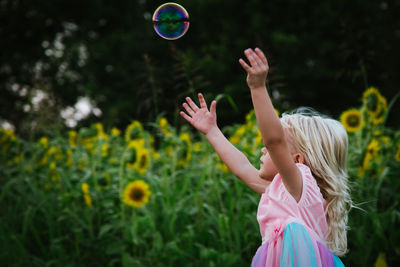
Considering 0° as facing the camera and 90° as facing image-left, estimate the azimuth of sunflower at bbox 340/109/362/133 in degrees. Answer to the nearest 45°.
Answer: approximately 0°

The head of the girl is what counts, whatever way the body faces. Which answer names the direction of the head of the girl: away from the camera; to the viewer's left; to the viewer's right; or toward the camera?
to the viewer's left

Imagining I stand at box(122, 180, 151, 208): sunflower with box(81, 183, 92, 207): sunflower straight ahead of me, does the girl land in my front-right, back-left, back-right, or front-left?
back-left

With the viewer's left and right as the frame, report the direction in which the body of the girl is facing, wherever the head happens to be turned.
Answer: facing to the left of the viewer

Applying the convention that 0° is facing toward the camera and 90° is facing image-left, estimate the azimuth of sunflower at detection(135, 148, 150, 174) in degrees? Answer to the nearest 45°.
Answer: approximately 315°

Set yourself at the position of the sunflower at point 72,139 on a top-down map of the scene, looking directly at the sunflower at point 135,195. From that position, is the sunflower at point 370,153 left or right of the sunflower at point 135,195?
left

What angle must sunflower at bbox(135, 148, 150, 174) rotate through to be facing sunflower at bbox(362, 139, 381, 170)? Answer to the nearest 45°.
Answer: approximately 45° to its left
